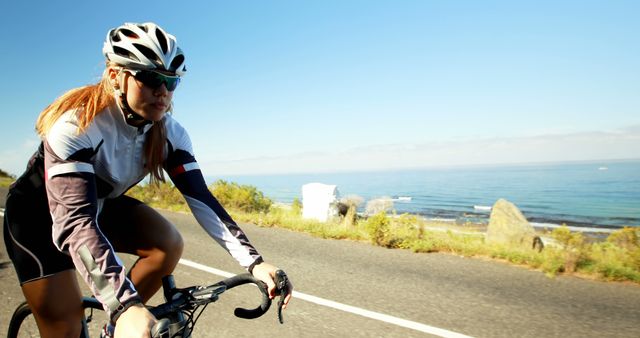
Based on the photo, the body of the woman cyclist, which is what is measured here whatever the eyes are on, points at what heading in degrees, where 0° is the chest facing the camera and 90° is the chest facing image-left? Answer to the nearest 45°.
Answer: approximately 315°

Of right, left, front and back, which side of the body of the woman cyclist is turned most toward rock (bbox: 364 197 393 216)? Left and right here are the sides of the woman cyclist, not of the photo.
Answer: left

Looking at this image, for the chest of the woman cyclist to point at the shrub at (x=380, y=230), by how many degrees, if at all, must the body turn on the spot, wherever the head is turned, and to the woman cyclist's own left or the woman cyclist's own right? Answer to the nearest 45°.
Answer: approximately 90° to the woman cyclist's own left

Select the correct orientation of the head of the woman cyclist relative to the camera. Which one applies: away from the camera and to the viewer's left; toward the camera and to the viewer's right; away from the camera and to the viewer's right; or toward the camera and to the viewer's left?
toward the camera and to the viewer's right

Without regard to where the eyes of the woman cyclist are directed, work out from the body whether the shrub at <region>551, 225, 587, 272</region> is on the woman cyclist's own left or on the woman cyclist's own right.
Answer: on the woman cyclist's own left
